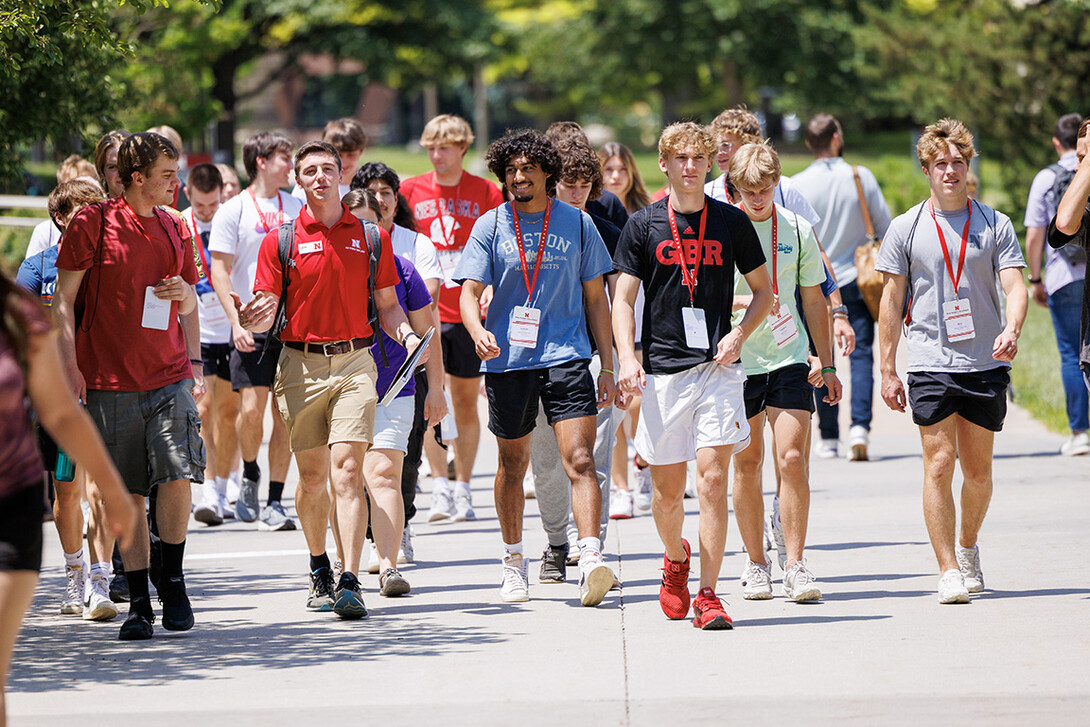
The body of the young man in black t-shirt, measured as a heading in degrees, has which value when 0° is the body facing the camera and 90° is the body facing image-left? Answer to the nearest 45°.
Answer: approximately 0°

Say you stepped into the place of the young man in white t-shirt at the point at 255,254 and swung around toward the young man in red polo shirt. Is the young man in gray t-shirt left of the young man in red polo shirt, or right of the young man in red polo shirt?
left

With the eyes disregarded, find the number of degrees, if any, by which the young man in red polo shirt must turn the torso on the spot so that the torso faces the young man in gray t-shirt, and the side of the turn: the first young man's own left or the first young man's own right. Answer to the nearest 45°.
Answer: approximately 90° to the first young man's own left

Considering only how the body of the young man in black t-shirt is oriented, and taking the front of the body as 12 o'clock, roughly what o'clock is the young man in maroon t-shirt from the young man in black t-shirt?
The young man in maroon t-shirt is roughly at 3 o'clock from the young man in black t-shirt.

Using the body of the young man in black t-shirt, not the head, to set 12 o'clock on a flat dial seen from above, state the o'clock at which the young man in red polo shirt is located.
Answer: The young man in red polo shirt is roughly at 3 o'clock from the young man in black t-shirt.

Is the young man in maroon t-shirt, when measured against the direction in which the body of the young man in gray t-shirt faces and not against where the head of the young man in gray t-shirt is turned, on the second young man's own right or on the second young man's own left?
on the second young man's own right

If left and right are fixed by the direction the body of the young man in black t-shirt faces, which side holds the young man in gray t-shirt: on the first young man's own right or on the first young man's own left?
on the first young man's own left

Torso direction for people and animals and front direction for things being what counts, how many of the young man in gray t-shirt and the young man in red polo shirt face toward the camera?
2

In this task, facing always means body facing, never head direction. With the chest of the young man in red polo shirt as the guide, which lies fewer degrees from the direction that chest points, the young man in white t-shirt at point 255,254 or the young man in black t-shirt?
the young man in black t-shirt

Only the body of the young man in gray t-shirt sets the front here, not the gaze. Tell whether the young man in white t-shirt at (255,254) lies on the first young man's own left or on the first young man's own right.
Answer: on the first young man's own right
